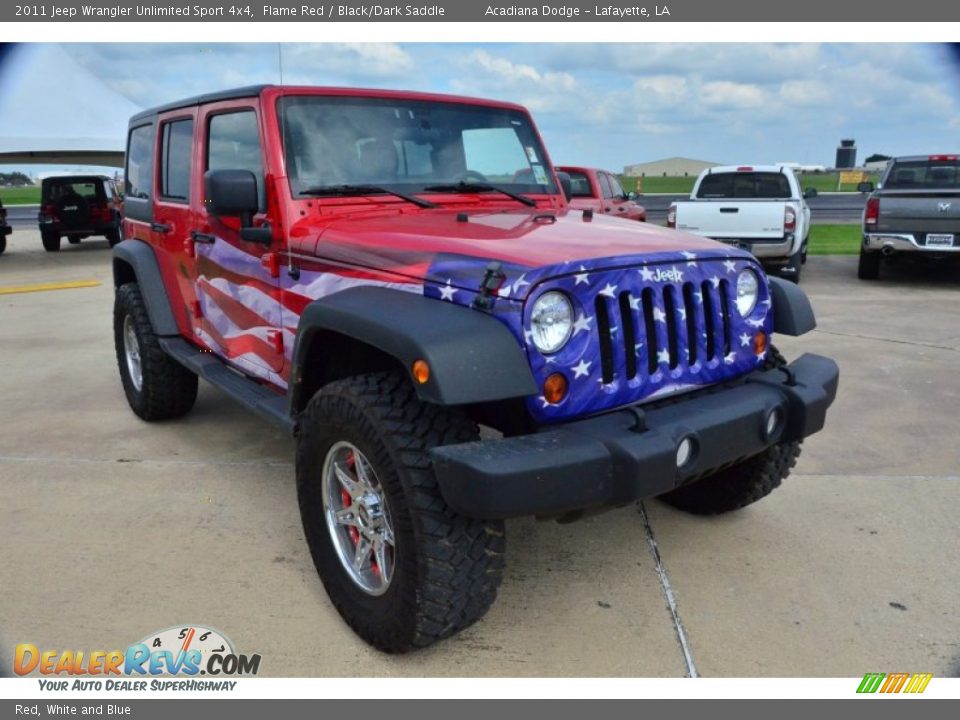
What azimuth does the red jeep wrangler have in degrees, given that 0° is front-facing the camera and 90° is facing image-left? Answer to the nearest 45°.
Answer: approximately 315°

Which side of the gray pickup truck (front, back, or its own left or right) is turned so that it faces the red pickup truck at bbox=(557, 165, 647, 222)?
left

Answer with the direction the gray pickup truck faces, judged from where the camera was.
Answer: facing away from the viewer

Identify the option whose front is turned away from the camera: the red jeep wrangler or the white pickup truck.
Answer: the white pickup truck

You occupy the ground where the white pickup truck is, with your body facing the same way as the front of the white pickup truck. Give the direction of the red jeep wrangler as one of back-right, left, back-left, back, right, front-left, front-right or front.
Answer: back

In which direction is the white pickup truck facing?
away from the camera

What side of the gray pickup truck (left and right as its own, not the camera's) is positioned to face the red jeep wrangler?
back

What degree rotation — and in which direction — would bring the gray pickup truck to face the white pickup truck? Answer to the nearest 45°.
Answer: approximately 90° to its left

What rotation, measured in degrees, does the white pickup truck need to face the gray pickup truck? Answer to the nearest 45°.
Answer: approximately 90° to its right

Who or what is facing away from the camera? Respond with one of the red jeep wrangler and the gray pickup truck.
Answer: the gray pickup truck

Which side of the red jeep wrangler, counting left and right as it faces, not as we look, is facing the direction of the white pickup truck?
left

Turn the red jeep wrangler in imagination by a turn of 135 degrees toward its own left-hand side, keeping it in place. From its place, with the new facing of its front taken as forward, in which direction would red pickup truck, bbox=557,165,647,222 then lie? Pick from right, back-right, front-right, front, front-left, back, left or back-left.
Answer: front

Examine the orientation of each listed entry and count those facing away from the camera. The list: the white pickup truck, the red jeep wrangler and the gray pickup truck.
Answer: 2
